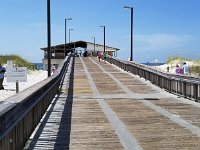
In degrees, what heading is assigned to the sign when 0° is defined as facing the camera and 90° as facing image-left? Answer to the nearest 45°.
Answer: approximately 0°
